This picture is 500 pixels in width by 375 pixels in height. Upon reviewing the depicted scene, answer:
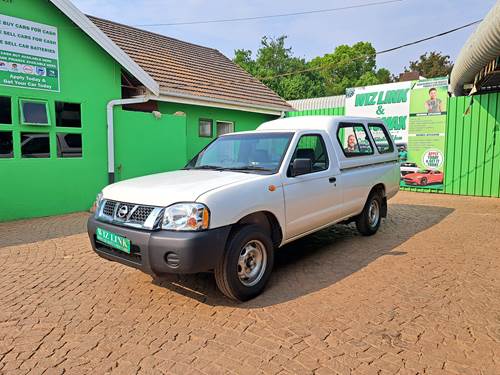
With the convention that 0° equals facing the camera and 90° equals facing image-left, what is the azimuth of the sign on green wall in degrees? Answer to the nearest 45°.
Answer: approximately 315°

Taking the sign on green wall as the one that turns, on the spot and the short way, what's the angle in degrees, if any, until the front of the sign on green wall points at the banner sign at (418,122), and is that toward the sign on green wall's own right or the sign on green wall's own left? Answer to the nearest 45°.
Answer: approximately 45° to the sign on green wall's own left

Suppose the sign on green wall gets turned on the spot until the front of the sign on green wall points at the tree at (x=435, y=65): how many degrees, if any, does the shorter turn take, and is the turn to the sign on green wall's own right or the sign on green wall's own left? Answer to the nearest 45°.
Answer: approximately 90° to the sign on green wall's own left

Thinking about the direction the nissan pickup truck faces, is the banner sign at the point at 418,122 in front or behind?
behind

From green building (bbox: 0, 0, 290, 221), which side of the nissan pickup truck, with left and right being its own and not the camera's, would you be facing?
right

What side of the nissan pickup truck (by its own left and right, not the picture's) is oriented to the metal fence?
back

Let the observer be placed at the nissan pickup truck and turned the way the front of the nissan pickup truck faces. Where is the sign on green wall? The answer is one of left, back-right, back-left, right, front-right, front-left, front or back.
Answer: right

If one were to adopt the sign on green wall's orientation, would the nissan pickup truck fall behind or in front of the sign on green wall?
in front

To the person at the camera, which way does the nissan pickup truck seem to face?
facing the viewer and to the left of the viewer

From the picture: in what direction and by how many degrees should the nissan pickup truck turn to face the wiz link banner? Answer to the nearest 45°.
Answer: approximately 180°
